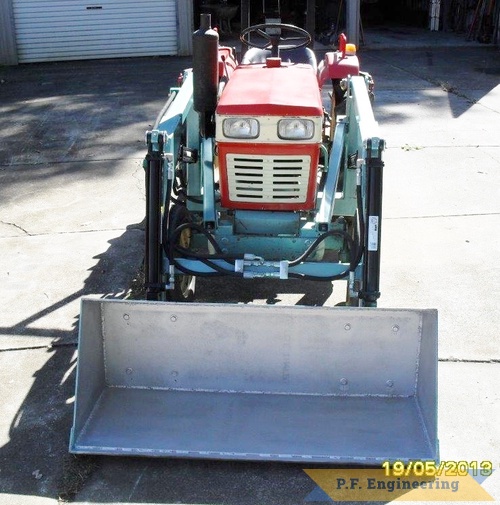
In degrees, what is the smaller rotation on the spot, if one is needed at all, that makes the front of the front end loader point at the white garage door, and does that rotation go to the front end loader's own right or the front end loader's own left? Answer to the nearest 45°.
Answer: approximately 180°

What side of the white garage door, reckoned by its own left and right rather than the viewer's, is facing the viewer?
front

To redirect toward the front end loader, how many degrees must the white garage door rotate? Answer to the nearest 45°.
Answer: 0° — it already faces it

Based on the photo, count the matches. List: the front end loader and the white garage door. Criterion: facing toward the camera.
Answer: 2
